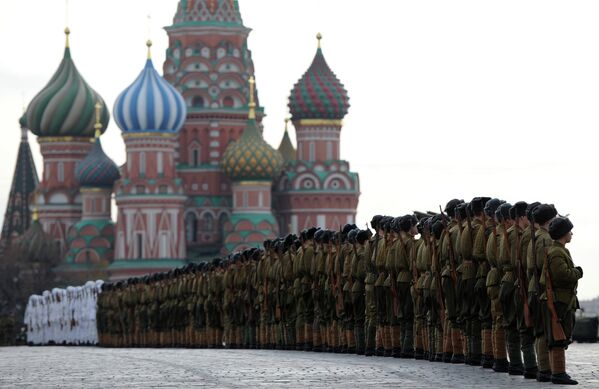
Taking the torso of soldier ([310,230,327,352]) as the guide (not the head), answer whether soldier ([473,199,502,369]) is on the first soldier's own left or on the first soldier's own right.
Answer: on the first soldier's own right

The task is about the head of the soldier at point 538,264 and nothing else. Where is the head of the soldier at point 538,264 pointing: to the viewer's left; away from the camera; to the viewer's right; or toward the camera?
to the viewer's right

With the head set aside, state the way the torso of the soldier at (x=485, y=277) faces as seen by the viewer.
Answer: to the viewer's right

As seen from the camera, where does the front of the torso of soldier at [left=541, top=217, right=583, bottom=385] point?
to the viewer's right

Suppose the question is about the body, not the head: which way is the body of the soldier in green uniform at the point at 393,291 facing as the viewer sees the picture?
to the viewer's right

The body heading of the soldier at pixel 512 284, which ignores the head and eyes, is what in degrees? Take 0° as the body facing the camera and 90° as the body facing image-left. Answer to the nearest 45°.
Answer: approximately 270°
